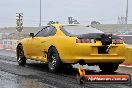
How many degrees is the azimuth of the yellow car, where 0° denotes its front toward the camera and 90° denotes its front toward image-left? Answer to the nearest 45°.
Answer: approximately 135°
